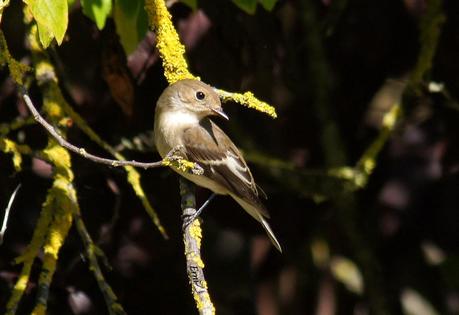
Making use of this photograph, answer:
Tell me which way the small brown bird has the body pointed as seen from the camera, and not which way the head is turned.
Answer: to the viewer's left
